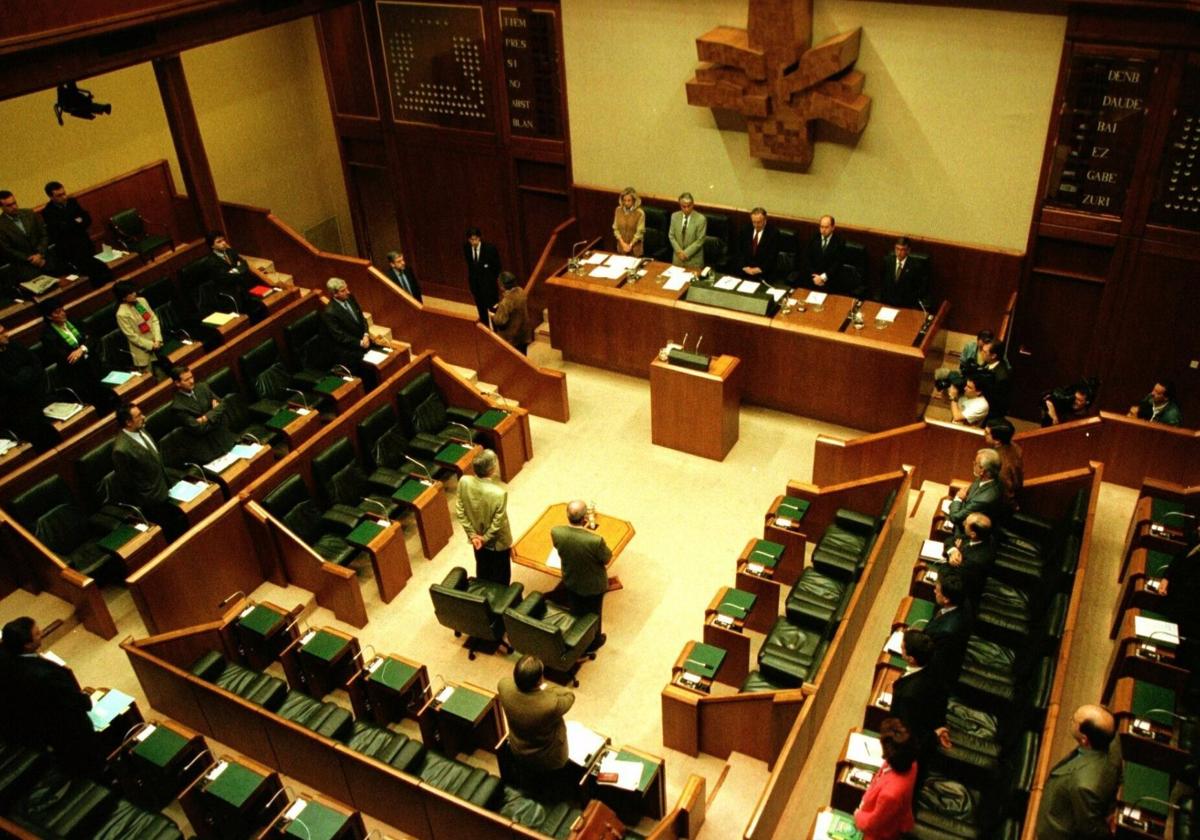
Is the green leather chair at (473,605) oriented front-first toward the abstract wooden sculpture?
yes

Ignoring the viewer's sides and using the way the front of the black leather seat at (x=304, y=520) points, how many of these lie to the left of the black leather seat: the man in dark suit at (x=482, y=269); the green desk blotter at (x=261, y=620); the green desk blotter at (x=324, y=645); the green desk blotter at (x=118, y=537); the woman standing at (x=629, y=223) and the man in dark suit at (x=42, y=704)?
2

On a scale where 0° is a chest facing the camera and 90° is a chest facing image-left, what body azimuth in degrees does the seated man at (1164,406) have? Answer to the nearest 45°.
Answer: approximately 45°

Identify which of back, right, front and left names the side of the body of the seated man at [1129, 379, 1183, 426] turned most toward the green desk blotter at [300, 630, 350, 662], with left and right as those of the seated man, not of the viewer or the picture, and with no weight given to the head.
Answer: front

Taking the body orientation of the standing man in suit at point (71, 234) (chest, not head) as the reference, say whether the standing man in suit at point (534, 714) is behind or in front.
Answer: in front

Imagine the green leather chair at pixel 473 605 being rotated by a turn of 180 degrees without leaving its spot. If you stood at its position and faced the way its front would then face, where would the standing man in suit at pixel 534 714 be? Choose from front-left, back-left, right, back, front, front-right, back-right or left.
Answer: front-left

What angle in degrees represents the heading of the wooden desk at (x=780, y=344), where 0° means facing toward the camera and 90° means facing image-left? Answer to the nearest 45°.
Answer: approximately 45°

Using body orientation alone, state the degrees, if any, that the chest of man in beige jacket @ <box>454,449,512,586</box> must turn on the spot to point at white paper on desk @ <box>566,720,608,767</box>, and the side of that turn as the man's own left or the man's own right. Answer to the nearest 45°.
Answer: approximately 135° to the man's own right

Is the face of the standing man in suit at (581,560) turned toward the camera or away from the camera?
away from the camera

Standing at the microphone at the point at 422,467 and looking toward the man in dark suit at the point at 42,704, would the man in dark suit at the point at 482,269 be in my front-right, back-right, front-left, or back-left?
back-right

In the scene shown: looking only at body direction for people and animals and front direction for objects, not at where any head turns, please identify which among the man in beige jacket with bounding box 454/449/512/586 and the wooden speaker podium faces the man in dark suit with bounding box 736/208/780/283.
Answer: the man in beige jacket

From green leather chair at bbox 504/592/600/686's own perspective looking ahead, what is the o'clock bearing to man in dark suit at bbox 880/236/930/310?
The man in dark suit is roughly at 12 o'clock from the green leather chair.
